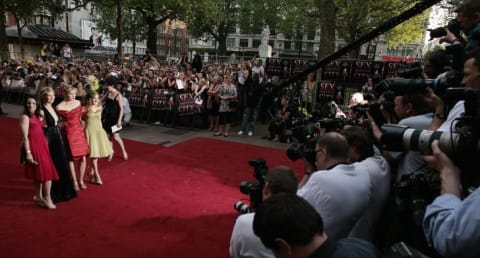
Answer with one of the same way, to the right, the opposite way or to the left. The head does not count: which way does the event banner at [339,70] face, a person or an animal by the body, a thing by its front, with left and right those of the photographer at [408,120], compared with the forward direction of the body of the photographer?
to the left

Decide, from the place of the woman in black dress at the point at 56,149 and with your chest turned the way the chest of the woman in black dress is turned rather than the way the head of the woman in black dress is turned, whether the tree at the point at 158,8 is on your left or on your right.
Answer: on your left

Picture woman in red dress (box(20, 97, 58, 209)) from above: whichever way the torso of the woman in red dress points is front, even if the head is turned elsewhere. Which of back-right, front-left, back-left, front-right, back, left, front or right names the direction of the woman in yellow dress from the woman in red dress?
left

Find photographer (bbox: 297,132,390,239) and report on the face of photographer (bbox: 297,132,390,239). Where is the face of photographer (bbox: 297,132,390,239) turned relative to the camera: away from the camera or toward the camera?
away from the camera

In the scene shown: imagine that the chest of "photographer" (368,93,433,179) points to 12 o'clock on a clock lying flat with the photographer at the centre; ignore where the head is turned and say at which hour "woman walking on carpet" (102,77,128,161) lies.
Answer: The woman walking on carpet is roughly at 1 o'clock from the photographer.

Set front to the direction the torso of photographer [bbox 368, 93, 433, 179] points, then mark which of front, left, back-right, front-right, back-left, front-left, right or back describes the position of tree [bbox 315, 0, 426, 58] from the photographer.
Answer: right

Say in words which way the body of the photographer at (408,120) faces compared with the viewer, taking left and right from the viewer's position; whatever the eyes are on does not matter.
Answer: facing to the left of the viewer

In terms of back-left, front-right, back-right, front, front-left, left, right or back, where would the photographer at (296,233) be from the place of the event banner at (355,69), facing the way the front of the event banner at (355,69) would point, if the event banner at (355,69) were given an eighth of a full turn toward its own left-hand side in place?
front-right

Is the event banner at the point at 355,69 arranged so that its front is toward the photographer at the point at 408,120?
yes

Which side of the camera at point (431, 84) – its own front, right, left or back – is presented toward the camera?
left

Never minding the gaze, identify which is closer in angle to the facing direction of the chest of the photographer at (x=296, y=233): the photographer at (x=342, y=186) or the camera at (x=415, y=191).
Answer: the photographer
